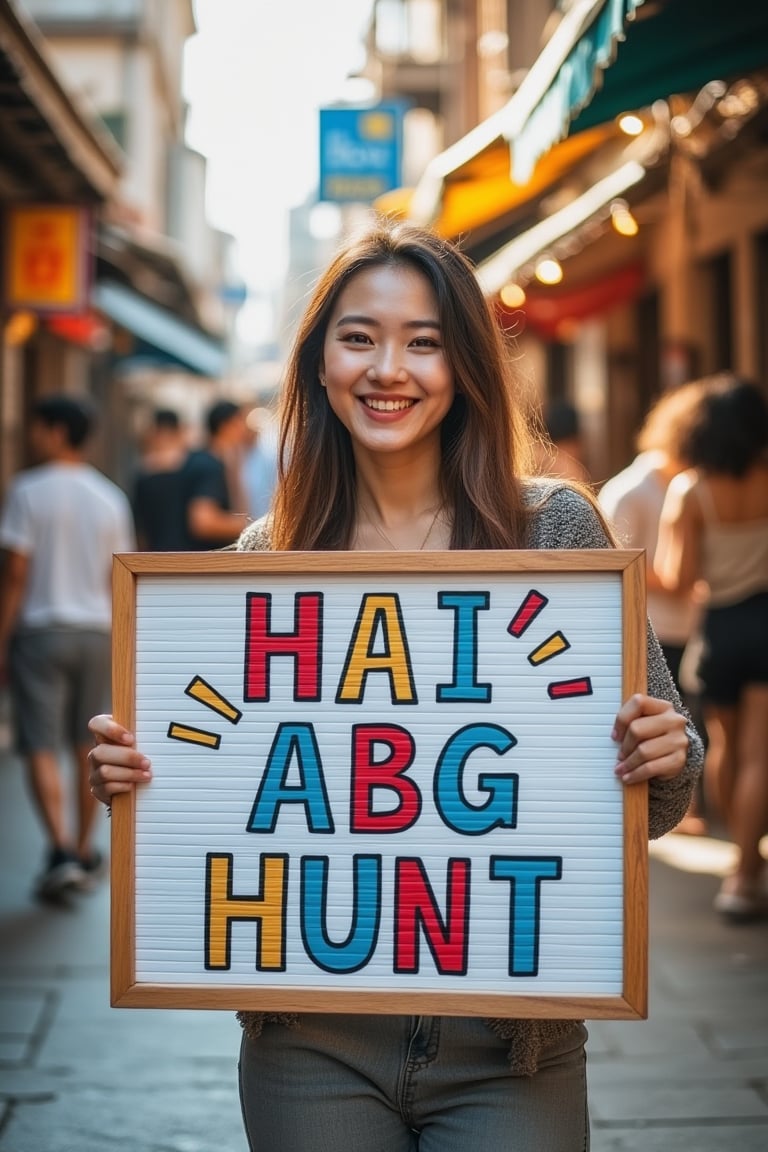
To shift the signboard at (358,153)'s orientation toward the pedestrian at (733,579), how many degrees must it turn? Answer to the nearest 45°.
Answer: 0° — it already faces them

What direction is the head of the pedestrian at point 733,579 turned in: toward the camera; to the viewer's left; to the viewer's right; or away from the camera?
away from the camera

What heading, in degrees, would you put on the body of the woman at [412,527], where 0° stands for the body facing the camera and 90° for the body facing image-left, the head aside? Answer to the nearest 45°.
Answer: approximately 0°

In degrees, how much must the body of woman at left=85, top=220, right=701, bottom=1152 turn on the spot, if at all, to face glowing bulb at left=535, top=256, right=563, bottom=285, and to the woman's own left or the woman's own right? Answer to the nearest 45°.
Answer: approximately 180°

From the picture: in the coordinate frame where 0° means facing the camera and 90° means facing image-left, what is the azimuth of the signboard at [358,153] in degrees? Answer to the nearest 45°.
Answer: approximately 0°

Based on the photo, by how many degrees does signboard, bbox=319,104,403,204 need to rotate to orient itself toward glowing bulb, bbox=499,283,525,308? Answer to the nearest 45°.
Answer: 0° — it already faces it

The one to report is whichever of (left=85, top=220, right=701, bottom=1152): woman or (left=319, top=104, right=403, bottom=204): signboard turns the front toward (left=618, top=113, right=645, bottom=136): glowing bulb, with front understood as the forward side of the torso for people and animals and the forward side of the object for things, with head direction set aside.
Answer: the signboard

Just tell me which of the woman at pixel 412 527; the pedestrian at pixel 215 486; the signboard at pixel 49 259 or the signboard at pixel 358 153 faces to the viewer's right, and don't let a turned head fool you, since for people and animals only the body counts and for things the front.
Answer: the pedestrian

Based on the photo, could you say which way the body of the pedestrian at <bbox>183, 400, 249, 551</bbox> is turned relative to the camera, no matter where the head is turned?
to the viewer's right
